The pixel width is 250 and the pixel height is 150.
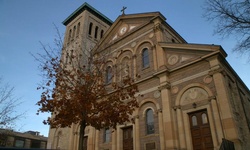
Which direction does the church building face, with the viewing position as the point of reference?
facing the viewer and to the left of the viewer
